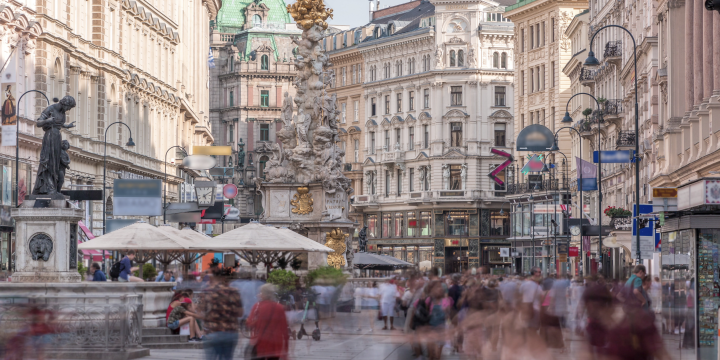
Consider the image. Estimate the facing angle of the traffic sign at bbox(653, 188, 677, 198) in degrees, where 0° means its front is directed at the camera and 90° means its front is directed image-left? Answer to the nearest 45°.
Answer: approximately 0°

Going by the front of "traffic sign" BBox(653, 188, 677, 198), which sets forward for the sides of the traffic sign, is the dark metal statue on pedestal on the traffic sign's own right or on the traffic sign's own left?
on the traffic sign's own right

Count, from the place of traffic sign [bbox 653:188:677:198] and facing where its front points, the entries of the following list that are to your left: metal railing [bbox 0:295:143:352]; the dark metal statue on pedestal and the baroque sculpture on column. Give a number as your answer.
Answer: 0

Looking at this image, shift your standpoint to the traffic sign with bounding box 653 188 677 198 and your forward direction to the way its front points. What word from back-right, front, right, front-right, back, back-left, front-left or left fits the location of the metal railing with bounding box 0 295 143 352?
front-right

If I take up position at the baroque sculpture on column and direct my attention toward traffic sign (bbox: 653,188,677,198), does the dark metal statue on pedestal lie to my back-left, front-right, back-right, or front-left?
front-right

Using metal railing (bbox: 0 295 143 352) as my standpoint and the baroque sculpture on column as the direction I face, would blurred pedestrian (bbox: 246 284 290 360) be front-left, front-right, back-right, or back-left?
back-right

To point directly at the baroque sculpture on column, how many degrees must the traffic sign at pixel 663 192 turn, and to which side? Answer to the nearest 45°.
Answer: approximately 135° to its right

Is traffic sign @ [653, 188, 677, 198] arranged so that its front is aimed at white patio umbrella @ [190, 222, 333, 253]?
no

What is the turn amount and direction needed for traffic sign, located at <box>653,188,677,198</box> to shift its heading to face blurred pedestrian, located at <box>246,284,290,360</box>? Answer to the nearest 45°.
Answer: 0° — it already faces them

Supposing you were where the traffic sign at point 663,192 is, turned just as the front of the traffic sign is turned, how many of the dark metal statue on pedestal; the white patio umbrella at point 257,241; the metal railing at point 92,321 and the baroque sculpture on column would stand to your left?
0

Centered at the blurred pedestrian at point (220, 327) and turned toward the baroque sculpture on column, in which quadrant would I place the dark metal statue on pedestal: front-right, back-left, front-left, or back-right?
front-left

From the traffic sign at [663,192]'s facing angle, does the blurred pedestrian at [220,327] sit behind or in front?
in front

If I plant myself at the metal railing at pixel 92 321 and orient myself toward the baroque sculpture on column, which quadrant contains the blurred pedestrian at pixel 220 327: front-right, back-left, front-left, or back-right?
back-right
